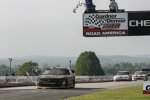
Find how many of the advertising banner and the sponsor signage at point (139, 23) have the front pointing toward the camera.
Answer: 2

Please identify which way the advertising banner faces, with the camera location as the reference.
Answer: facing the viewer

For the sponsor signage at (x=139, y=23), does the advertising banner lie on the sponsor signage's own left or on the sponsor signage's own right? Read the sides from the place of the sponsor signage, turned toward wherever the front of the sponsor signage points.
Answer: on the sponsor signage's own right

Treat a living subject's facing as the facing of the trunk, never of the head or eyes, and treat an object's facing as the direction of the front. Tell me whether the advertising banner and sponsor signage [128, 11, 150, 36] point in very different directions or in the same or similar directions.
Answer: same or similar directions

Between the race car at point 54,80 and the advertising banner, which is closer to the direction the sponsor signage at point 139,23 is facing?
the advertising banner

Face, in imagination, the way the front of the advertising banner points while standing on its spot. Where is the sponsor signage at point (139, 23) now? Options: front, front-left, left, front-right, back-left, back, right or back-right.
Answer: left

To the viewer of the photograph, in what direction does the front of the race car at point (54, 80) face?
facing the viewer and to the left of the viewer

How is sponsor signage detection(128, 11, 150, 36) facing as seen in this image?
toward the camera

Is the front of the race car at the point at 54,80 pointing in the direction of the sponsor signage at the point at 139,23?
no

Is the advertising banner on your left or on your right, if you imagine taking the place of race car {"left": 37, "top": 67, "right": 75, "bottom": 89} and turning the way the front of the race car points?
on your left

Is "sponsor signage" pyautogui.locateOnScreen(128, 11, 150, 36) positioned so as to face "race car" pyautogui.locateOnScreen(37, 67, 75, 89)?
no
